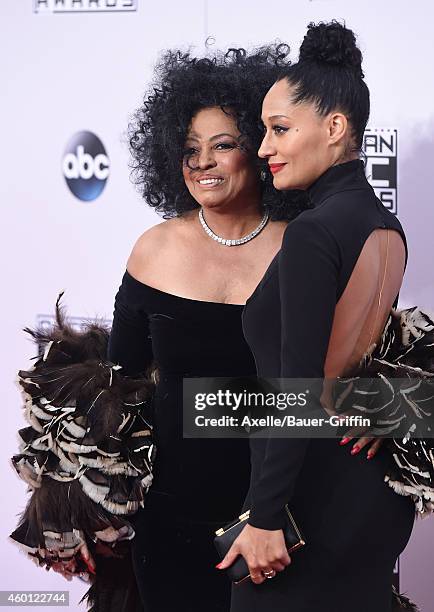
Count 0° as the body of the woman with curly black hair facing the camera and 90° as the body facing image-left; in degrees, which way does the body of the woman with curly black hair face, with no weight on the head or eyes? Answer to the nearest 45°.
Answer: approximately 0°

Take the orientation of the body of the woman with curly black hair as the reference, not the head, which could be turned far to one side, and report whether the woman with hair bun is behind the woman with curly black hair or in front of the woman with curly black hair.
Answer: in front

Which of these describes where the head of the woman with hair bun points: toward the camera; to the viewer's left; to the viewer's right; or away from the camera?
to the viewer's left
